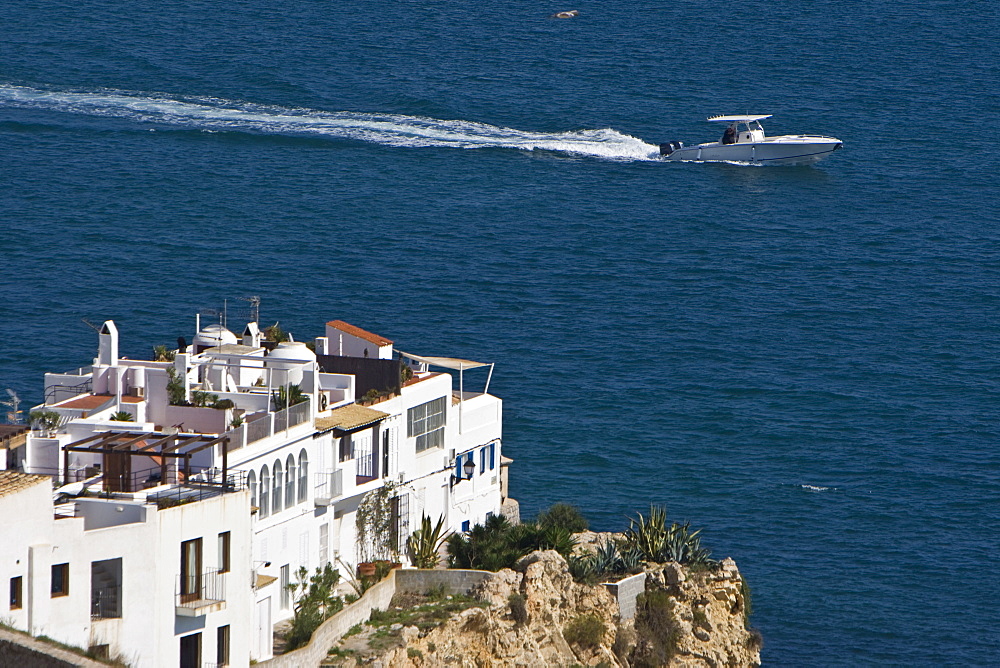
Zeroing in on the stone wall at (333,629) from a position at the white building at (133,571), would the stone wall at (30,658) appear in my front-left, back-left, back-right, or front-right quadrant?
back-right
